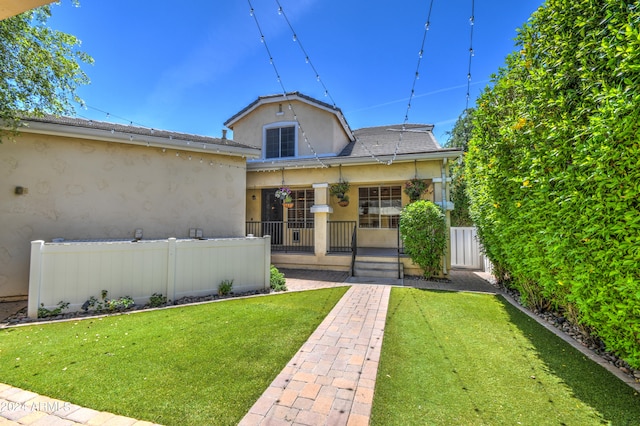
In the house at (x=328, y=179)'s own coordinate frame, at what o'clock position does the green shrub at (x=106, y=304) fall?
The green shrub is roughly at 1 o'clock from the house.

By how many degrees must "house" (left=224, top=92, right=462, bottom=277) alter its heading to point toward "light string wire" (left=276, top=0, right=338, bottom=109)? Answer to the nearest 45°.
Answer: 0° — it already faces it

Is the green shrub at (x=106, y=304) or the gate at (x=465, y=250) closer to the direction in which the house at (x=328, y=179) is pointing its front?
the green shrub

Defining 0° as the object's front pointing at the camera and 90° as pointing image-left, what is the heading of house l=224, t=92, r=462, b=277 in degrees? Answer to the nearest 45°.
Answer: approximately 0°

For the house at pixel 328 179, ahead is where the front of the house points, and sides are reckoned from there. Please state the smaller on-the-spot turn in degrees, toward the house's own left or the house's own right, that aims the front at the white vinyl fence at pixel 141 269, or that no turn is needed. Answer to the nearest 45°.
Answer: approximately 45° to the house's own right

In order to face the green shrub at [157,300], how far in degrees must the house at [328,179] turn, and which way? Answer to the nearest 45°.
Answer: approximately 45° to its right

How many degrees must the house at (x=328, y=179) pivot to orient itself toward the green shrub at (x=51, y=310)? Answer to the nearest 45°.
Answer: approximately 45° to its right

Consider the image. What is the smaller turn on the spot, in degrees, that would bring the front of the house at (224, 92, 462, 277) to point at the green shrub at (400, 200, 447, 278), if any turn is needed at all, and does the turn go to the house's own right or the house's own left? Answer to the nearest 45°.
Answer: approximately 45° to the house's own left
